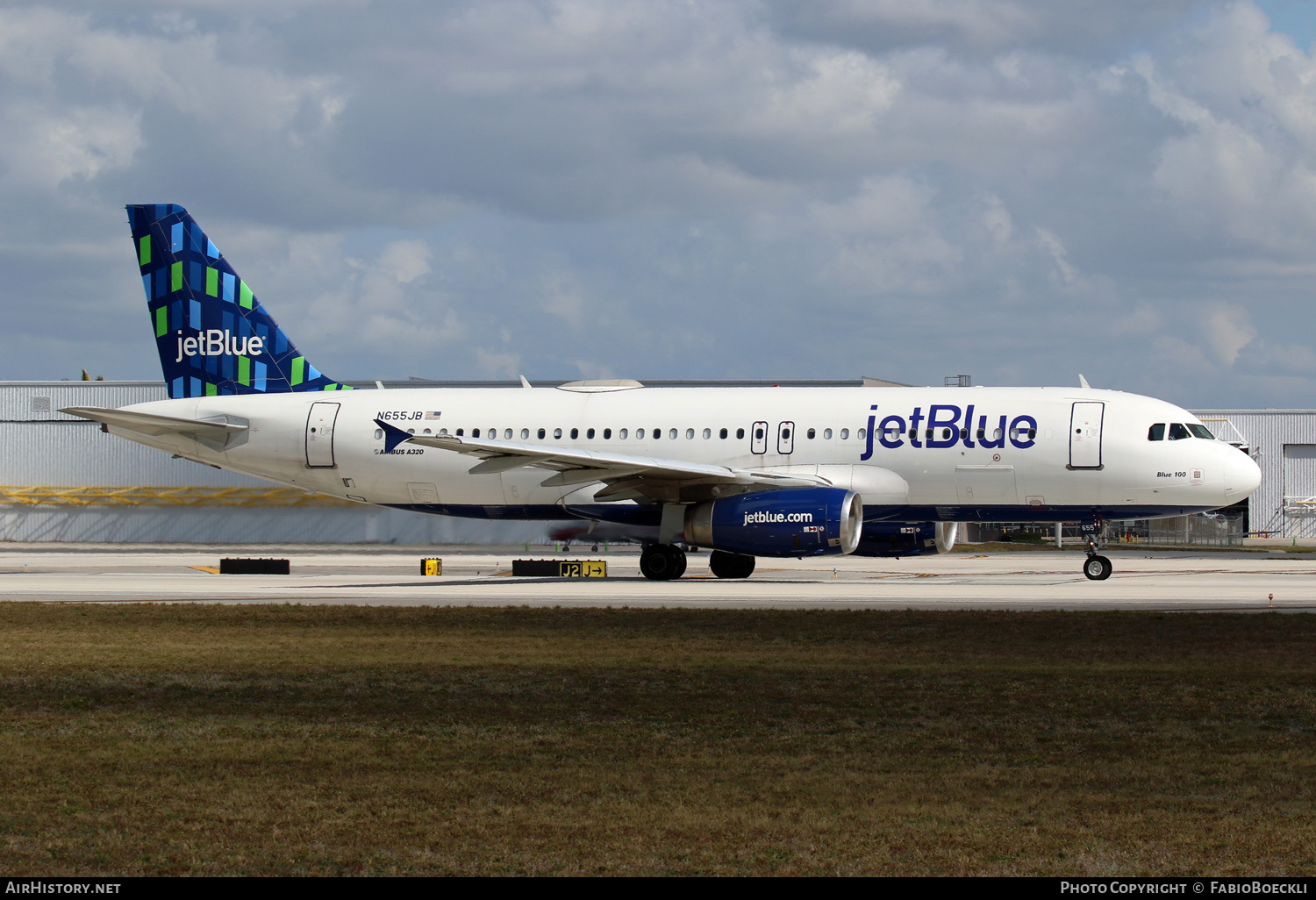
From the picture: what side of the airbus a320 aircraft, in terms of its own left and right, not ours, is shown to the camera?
right
